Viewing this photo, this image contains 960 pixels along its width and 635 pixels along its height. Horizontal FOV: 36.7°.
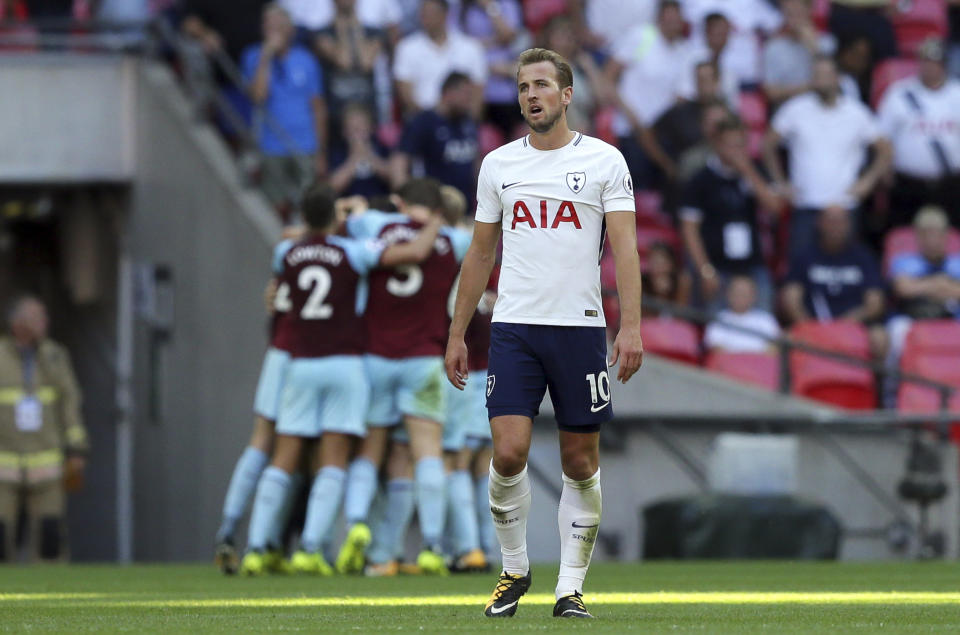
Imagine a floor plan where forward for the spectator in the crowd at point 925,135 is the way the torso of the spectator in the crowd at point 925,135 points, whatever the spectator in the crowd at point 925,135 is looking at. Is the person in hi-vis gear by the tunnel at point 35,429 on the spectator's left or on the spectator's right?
on the spectator's right

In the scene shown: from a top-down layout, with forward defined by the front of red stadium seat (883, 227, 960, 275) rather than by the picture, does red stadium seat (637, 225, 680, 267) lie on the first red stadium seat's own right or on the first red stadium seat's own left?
on the first red stadium seat's own right

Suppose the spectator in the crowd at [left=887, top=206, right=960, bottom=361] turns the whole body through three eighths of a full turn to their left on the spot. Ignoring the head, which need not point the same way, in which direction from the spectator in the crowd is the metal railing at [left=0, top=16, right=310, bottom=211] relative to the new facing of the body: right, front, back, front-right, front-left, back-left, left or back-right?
back-left

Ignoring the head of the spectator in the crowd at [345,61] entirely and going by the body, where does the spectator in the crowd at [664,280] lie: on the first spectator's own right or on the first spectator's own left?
on the first spectator's own left
